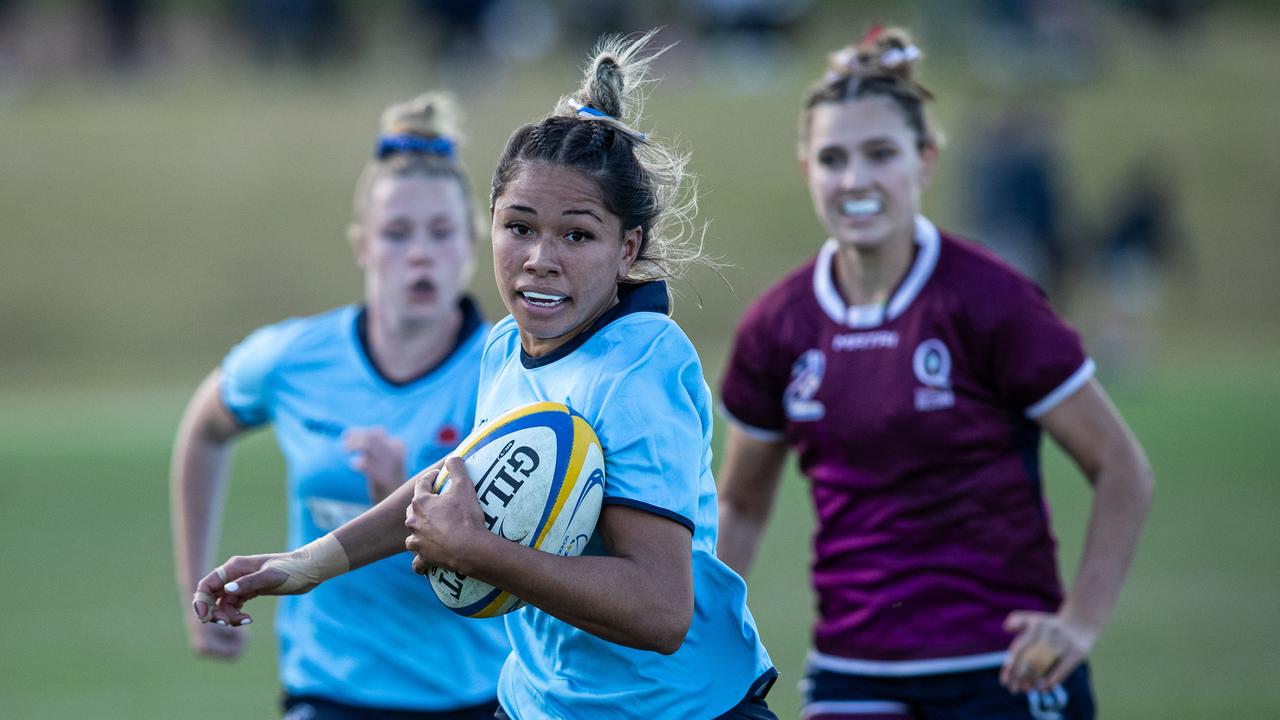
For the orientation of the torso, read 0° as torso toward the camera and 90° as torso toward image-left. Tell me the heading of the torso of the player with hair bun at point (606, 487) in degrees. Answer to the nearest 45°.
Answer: approximately 45°

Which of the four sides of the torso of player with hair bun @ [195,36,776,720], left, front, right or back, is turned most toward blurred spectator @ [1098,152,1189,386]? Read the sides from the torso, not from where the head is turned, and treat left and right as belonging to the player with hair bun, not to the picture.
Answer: back

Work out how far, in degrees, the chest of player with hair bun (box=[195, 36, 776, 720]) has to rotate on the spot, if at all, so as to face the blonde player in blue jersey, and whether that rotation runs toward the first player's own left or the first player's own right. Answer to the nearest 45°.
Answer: approximately 135° to the first player's own right

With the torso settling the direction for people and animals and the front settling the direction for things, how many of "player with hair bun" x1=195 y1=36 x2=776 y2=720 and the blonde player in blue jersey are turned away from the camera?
0

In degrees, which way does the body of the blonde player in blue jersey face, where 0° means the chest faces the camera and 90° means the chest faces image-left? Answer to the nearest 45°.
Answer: approximately 0°

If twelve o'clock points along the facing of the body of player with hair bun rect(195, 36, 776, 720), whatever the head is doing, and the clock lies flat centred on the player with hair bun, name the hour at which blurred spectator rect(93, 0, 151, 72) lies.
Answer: The blurred spectator is roughly at 4 o'clock from the player with hair bun.

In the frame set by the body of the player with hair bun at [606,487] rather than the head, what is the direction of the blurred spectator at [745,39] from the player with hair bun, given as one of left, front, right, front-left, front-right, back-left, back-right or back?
back-right

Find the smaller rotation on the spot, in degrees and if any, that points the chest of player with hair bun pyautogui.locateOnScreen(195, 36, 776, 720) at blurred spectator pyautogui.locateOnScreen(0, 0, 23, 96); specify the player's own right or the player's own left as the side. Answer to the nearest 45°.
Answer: approximately 135° to the player's own right
